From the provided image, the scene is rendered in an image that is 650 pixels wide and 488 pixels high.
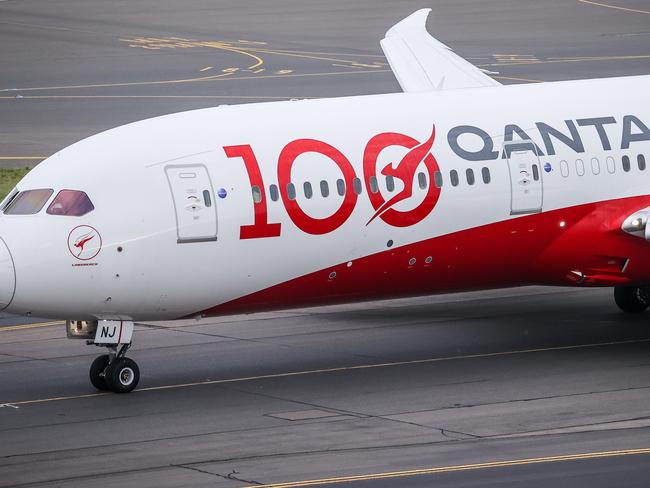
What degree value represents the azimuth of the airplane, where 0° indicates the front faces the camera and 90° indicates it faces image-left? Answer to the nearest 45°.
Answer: approximately 45°
